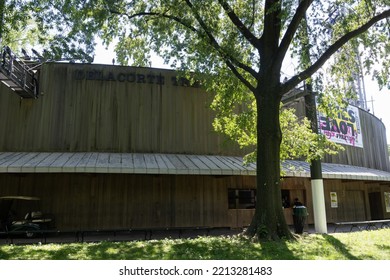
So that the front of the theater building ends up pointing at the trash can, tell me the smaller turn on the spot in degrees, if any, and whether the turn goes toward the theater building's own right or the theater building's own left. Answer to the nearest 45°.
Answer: approximately 90° to the theater building's own left

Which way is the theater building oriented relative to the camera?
toward the camera
